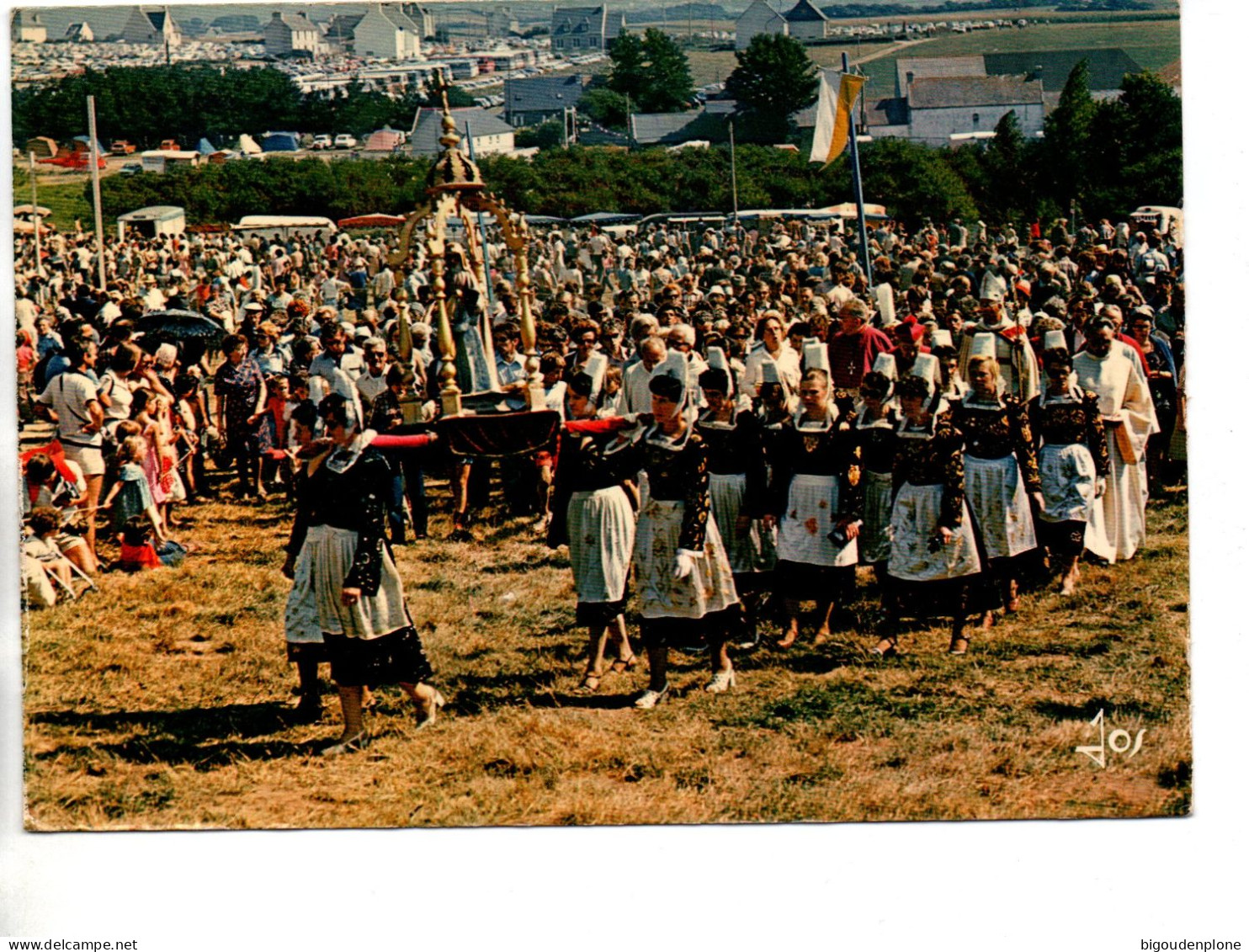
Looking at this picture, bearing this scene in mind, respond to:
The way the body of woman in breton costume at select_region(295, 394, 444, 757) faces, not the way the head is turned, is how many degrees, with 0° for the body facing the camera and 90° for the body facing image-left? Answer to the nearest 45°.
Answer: approximately 45°

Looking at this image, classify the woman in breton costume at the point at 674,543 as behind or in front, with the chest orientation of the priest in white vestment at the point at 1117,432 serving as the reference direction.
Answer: in front

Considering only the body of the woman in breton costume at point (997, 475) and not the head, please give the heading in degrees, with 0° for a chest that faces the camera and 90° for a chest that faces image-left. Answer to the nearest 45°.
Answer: approximately 45°

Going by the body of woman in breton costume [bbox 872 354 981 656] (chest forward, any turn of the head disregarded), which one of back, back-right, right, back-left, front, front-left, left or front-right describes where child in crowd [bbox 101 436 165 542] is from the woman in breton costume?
front-right
